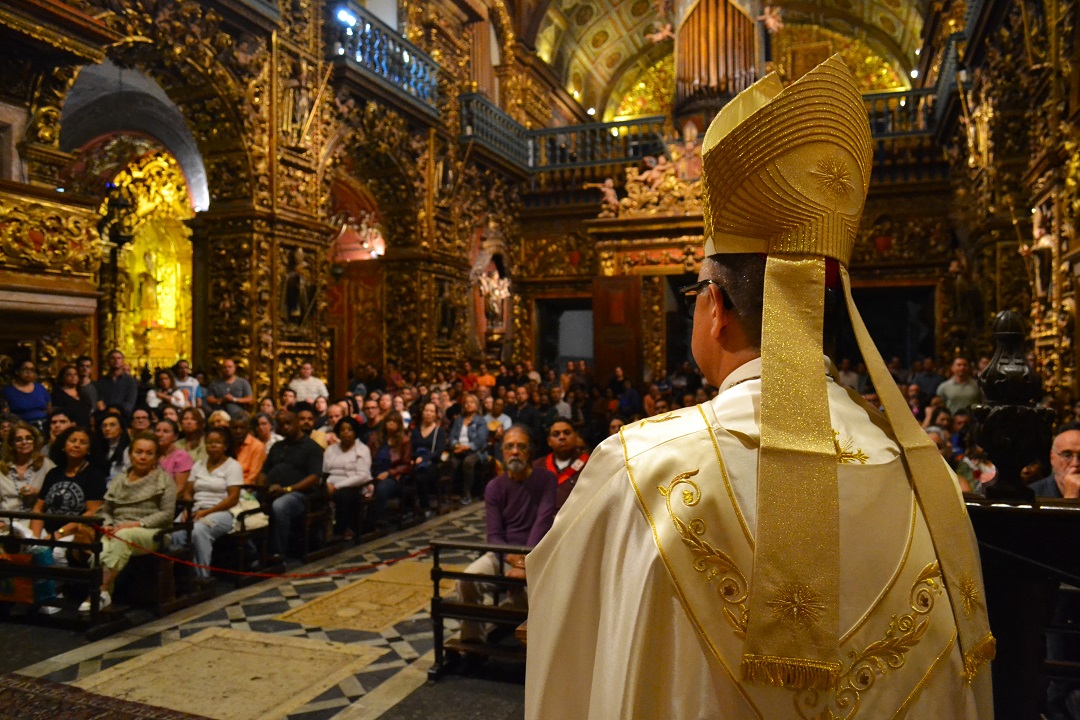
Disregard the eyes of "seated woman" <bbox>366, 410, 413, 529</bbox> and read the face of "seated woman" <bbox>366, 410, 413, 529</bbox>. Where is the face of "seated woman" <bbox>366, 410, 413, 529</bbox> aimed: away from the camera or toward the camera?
toward the camera

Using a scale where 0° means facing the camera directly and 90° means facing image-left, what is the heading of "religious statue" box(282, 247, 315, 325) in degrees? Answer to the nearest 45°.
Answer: approximately 315°

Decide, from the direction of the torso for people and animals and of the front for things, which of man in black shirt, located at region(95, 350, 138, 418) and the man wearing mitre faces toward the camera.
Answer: the man in black shirt

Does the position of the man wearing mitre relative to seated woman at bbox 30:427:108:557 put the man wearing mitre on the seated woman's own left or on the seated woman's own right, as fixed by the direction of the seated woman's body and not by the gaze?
on the seated woman's own left

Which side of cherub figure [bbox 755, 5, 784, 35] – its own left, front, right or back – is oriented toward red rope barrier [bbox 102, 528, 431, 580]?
front

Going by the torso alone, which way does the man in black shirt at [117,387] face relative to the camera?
toward the camera

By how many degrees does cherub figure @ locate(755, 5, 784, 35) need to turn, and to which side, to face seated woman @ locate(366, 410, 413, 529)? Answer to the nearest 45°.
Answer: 0° — it already faces them

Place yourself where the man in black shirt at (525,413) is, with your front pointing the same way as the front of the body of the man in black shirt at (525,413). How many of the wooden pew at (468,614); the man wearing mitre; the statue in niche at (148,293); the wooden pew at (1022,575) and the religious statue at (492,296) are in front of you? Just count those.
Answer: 3

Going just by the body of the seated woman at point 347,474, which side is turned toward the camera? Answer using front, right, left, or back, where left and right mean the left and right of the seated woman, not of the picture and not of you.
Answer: front

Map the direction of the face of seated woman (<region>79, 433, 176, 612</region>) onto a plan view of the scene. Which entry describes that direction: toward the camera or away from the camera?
toward the camera

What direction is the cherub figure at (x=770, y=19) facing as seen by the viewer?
toward the camera

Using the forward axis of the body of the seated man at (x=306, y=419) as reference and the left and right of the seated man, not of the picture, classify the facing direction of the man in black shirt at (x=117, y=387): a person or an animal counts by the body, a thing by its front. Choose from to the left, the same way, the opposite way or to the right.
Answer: the same way

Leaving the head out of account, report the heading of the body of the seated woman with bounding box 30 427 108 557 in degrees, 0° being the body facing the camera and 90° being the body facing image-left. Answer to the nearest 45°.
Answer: approximately 45°

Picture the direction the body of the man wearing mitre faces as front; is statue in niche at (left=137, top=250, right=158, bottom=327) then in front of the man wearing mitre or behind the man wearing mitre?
in front

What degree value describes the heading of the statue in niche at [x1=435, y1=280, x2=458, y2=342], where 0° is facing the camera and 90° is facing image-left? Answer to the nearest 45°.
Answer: approximately 315°

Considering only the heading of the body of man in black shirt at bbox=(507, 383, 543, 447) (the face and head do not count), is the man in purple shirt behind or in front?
in front

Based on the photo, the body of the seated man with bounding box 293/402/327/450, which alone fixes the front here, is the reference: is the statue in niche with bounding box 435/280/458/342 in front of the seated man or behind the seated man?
behind

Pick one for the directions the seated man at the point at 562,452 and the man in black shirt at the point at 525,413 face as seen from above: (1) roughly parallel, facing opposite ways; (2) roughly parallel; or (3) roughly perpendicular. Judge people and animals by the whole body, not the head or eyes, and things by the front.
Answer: roughly parallel

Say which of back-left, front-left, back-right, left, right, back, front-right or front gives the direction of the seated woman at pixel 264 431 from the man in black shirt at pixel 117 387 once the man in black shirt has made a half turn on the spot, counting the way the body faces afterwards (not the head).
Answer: back-right

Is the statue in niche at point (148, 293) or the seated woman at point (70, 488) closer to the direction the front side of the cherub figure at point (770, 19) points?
the seated woman

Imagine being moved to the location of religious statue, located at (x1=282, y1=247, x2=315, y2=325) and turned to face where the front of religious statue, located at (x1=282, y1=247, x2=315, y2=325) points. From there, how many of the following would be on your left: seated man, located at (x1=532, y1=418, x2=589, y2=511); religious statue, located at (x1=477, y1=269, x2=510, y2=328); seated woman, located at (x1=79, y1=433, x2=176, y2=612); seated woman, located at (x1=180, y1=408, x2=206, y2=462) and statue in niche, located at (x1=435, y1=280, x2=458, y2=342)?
2
